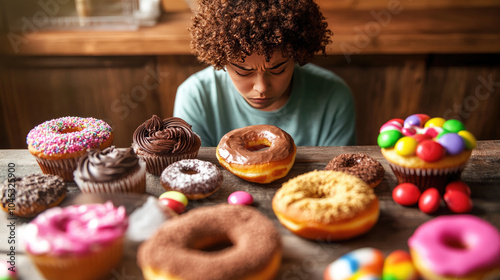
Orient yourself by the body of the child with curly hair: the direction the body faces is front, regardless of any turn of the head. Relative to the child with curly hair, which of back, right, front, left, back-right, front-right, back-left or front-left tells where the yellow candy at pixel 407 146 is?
front-left

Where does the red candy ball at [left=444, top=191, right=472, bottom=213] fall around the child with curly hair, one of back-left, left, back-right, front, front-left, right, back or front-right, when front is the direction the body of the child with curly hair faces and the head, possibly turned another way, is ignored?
front-left

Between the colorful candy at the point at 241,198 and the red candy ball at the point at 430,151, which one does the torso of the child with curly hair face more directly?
the colorful candy

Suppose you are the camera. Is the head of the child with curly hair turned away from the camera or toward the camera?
toward the camera

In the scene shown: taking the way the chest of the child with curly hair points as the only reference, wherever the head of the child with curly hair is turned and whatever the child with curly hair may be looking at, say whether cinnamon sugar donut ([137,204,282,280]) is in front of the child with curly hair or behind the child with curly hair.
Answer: in front

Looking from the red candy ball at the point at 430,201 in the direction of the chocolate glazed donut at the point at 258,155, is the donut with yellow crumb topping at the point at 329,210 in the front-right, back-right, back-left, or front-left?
front-left

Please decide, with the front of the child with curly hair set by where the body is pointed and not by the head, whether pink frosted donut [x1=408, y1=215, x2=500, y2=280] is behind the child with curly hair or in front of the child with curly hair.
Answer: in front

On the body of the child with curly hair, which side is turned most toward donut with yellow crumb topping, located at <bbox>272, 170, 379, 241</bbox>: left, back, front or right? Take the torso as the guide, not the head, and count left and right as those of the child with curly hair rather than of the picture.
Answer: front

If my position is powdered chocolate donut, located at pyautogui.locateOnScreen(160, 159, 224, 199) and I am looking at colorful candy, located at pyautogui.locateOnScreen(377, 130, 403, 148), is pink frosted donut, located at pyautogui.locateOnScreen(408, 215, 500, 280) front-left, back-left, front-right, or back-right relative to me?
front-right

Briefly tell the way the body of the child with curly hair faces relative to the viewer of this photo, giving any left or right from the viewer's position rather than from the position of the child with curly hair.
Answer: facing the viewer

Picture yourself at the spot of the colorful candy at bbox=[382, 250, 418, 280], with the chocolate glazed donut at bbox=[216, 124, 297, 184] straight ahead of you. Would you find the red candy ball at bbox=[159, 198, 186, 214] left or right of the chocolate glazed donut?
left

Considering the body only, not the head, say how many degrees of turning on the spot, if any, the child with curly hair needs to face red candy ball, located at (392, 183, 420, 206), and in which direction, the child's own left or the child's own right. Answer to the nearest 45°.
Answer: approximately 45° to the child's own left

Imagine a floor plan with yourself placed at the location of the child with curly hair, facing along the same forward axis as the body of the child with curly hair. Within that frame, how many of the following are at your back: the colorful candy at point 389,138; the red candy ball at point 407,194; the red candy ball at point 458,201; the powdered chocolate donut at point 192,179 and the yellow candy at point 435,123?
0

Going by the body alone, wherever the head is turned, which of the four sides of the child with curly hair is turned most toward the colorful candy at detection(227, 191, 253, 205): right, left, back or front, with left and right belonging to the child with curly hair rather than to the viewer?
front

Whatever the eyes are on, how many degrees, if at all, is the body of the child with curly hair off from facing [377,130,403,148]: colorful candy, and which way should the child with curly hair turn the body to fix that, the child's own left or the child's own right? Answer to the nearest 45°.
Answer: approximately 45° to the child's own left

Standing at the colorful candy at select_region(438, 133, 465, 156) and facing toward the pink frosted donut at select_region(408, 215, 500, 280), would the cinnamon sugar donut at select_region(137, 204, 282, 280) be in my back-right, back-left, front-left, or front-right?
front-right

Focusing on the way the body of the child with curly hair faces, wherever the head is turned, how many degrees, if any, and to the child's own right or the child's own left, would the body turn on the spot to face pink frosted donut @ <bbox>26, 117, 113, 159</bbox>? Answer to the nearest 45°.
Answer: approximately 45° to the child's own right

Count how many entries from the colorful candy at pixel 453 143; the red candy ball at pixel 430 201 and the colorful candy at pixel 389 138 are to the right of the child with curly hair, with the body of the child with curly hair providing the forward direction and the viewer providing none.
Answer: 0
